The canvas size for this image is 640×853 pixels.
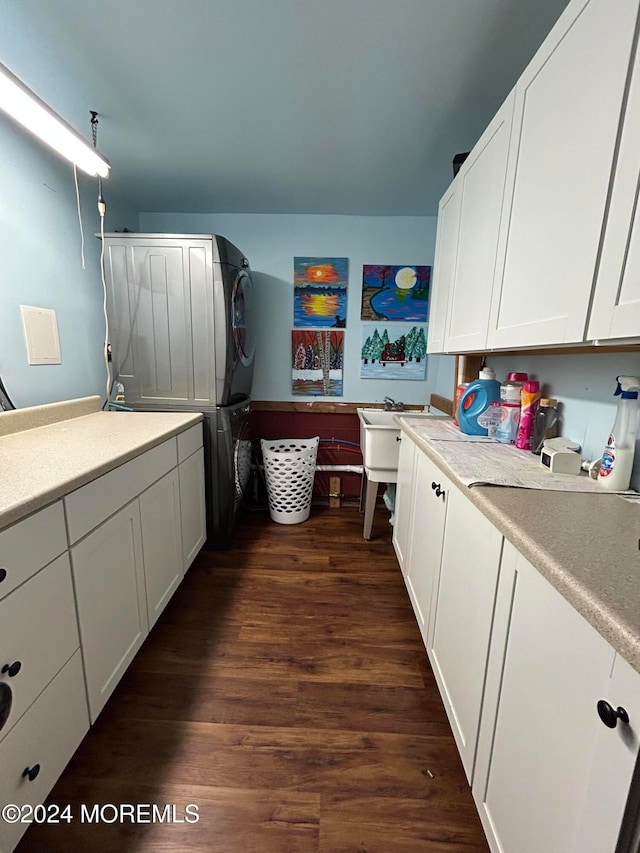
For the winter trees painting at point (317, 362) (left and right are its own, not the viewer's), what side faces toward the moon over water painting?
left

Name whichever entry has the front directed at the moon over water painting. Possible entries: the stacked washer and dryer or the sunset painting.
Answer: the stacked washer and dryer

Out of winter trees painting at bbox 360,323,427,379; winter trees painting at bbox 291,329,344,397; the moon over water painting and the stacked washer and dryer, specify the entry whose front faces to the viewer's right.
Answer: the stacked washer and dryer

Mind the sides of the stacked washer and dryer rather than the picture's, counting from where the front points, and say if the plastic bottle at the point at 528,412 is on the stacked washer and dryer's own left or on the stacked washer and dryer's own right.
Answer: on the stacked washer and dryer's own right

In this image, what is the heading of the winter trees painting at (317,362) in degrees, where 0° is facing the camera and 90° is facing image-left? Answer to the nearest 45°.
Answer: approximately 0°

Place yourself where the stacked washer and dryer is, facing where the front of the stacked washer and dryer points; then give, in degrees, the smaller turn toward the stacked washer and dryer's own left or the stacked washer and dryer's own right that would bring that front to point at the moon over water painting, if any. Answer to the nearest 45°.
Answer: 0° — it already faces it

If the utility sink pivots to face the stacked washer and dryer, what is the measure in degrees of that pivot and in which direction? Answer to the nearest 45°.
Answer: approximately 90° to its right

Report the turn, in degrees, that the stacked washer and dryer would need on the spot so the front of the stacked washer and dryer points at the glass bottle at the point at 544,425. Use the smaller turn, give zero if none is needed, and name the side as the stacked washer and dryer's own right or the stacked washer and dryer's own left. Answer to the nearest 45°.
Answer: approximately 45° to the stacked washer and dryer's own right

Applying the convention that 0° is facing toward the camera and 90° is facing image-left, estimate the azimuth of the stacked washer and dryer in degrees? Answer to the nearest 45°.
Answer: approximately 270°

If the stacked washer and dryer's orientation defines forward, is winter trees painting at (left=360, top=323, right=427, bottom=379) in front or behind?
in front
